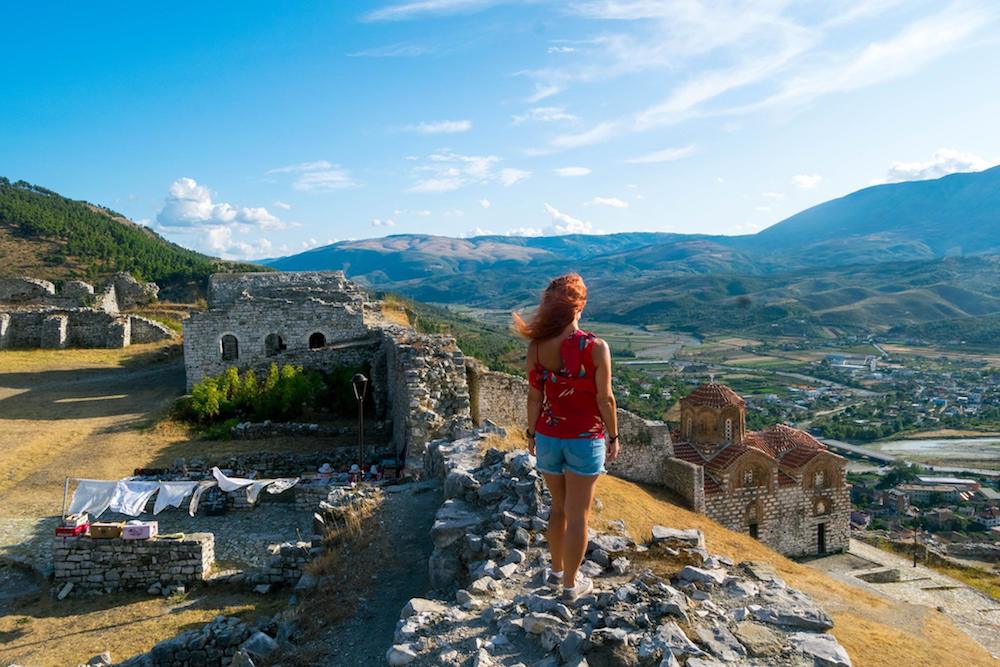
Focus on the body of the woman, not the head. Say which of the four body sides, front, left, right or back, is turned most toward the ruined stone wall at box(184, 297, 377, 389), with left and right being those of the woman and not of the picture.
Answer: front

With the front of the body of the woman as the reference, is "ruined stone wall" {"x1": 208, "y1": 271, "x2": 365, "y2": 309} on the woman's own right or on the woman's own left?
on the woman's own left

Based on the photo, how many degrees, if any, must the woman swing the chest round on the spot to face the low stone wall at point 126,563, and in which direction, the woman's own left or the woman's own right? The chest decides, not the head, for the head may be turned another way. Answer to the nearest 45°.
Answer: approximately 90° to the woman's own left

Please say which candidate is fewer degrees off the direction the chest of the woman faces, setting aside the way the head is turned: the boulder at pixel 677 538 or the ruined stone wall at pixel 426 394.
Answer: the ruined stone wall

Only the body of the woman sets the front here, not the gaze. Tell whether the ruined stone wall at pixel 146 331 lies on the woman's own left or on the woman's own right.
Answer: on the woman's own left

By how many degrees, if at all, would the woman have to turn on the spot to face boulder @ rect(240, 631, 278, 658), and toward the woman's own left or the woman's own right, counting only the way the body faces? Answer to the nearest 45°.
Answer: approximately 135° to the woman's own left

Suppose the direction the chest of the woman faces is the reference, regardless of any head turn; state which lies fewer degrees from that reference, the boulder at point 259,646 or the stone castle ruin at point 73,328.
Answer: the stone castle ruin

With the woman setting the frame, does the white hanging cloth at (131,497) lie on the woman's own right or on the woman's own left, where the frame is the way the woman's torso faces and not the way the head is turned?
on the woman's own left

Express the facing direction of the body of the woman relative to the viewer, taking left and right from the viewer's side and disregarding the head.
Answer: facing away from the viewer and to the right of the viewer

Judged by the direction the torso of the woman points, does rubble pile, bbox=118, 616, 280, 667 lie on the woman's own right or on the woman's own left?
on the woman's own left

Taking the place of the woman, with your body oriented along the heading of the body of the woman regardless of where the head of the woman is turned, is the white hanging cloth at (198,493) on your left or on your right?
on your left

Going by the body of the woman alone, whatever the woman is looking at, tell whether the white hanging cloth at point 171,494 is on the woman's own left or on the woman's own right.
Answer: on the woman's own left
